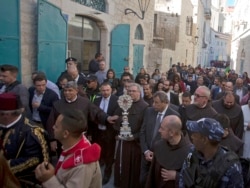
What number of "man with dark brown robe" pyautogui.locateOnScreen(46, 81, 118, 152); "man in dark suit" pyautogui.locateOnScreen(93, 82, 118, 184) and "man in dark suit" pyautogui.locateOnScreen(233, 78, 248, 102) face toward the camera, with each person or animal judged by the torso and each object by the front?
3

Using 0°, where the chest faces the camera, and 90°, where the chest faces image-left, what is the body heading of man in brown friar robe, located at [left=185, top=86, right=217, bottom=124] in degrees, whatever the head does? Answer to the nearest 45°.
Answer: approximately 45°

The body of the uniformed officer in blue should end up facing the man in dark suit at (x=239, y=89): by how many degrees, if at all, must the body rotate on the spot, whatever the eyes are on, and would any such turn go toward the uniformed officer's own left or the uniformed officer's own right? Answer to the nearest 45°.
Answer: approximately 135° to the uniformed officer's own right

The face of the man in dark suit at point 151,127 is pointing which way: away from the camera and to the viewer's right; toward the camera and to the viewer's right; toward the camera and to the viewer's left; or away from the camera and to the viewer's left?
toward the camera and to the viewer's left

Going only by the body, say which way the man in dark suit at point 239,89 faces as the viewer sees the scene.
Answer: toward the camera

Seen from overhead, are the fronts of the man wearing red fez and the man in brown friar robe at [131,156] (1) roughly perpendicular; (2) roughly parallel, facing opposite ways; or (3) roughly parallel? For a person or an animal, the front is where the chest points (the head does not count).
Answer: roughly parallel

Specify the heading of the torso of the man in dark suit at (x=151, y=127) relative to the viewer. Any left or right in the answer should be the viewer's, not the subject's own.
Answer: facing the viewer and to the left of the viewer

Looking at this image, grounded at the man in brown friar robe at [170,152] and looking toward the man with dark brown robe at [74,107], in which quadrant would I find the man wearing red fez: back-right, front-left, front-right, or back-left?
front-left

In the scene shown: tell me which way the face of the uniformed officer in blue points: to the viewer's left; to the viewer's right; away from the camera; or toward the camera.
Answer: to the viewer's left

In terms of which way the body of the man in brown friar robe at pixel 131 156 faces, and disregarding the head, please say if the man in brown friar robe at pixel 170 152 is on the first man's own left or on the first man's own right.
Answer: on the first man's own left

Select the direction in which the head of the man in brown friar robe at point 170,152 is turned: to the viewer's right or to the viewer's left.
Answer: to the viewer's left

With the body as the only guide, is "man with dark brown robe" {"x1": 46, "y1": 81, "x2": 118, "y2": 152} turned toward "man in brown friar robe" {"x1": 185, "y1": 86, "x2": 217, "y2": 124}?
no

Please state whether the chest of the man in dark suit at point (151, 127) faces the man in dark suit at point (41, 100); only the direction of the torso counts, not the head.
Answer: no

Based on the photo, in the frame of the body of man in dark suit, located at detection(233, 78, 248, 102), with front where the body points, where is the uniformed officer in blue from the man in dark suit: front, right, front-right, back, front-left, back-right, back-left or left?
front

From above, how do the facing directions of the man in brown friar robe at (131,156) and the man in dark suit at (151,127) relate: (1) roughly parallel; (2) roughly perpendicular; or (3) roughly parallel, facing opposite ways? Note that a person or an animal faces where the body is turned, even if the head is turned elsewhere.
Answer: roughly parallel

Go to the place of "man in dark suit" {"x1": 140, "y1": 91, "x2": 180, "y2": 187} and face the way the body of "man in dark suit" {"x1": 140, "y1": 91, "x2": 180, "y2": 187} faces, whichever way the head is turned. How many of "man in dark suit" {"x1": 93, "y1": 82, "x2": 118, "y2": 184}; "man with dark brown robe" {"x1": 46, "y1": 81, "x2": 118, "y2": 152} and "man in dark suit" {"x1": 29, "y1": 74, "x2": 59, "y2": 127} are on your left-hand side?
0

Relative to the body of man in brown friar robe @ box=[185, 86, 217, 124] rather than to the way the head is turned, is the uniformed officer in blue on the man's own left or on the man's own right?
on the man's own left
